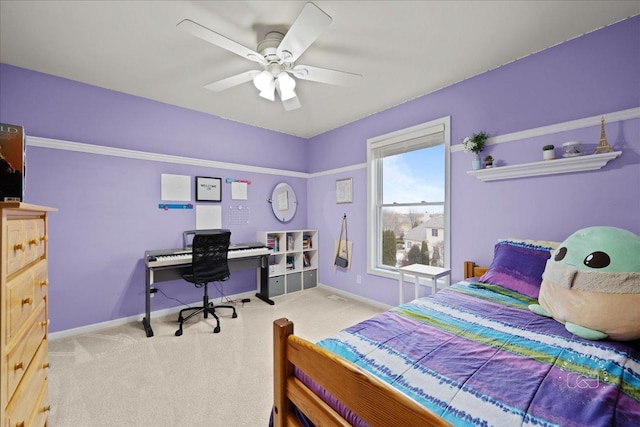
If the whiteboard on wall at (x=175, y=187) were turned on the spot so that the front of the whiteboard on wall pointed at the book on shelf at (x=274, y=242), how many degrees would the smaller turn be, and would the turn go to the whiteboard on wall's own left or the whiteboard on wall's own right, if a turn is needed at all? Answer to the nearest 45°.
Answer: approximately 90° to the whiteboard on wall's own left

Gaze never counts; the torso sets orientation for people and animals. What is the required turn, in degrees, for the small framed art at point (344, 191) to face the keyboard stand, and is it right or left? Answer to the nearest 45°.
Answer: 0° — it already faces it

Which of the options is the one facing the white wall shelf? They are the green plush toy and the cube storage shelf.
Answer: the cube storage shelf

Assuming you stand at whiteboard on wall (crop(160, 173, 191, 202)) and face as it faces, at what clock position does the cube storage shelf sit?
The cube storage shelf is roughly at 9 o'clock from the whiteboard on wall.

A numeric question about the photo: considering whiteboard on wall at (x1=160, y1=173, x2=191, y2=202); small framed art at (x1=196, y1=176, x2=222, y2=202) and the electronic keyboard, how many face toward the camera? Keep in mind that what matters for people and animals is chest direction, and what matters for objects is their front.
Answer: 3

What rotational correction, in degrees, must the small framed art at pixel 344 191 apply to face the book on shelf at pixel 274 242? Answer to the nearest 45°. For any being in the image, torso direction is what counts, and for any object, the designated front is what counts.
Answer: approximately 45° to its right

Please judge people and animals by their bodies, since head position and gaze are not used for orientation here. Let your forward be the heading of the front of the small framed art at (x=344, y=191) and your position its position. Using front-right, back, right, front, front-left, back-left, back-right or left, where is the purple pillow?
left

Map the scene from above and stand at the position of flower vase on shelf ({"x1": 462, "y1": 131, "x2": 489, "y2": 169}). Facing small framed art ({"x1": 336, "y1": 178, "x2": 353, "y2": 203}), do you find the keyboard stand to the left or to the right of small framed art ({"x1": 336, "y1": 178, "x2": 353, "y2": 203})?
left

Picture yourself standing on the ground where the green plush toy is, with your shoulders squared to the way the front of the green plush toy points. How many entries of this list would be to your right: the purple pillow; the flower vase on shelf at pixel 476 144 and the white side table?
3
